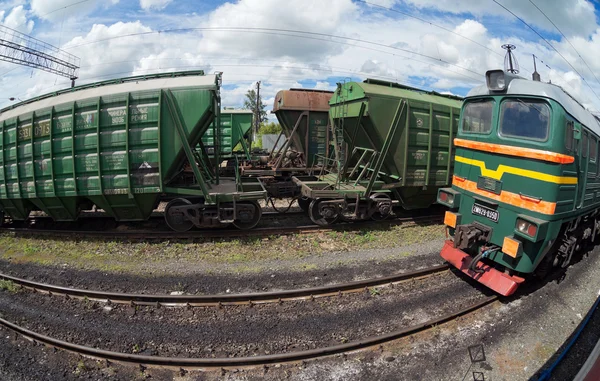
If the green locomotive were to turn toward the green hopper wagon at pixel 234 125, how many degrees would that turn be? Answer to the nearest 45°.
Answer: approximately 90° to its right

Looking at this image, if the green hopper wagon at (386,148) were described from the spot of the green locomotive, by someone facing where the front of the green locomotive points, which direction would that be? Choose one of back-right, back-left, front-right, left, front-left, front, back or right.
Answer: right

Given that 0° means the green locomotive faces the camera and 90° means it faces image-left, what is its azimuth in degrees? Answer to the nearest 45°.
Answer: approximately 45°

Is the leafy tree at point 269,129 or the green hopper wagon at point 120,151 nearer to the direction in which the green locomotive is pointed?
the green hopper wagon

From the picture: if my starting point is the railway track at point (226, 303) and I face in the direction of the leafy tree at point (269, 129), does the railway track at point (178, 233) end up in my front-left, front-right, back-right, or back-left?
front-left

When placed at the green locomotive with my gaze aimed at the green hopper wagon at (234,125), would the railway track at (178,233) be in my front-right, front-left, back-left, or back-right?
front-left

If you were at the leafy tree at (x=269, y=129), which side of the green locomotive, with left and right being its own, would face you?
right
